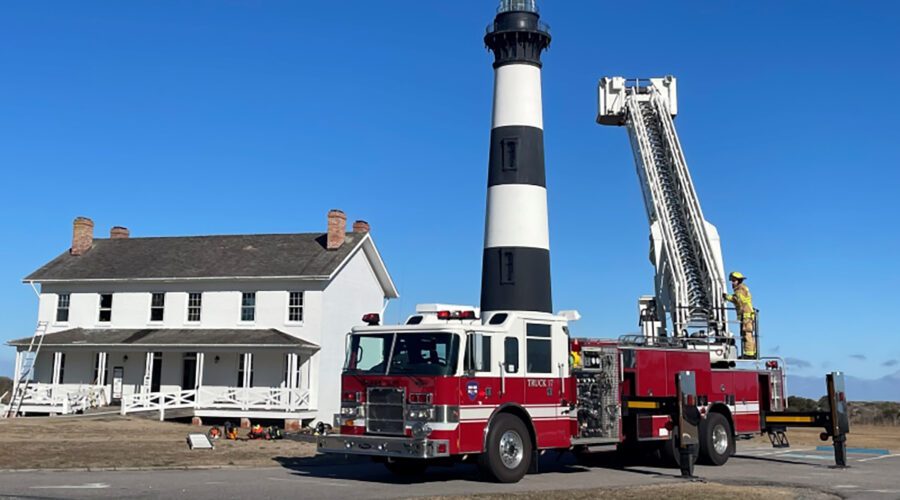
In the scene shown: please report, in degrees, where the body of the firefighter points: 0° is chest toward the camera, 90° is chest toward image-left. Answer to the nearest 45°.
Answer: approximately 90°

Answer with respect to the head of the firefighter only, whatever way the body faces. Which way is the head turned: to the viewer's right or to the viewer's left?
to the viewer's left

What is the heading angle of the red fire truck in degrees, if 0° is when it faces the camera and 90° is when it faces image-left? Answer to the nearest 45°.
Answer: approximately 45°

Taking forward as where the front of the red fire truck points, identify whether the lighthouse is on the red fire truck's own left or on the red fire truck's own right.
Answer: on the red fire truck's own right

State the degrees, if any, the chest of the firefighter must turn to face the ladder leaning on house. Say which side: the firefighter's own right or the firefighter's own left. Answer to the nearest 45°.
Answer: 0° — they already face it

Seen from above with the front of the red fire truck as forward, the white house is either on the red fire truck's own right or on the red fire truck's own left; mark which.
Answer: on the red fire truck's own right

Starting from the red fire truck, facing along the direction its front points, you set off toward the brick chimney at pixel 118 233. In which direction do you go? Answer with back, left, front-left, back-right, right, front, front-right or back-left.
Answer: right
